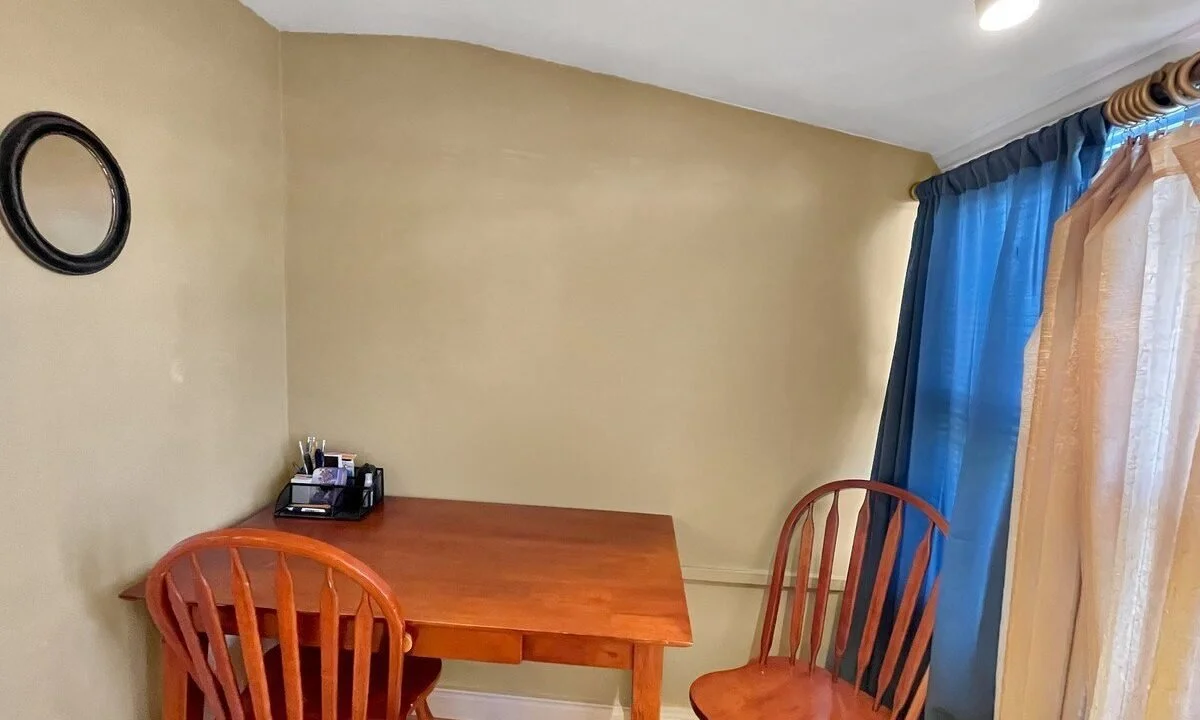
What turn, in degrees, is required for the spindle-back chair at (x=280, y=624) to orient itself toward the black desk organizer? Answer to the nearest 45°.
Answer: approximately 45° to its left

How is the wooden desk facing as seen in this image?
toward the camera

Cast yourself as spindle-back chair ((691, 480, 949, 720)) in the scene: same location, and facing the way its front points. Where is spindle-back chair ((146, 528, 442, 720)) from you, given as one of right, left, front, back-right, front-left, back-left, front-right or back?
front

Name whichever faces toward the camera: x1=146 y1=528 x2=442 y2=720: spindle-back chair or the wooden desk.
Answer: the wooden desk

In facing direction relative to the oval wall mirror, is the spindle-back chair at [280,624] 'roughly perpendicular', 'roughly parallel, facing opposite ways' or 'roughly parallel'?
roughly perpendicular

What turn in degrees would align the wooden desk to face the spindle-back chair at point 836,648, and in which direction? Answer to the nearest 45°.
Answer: approximately 90° to its left

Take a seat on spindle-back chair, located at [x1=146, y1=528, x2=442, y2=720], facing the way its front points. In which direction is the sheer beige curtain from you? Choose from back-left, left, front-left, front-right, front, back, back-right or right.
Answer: right

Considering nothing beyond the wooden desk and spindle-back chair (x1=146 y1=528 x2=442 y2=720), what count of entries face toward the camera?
1

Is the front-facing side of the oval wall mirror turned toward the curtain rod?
yes
